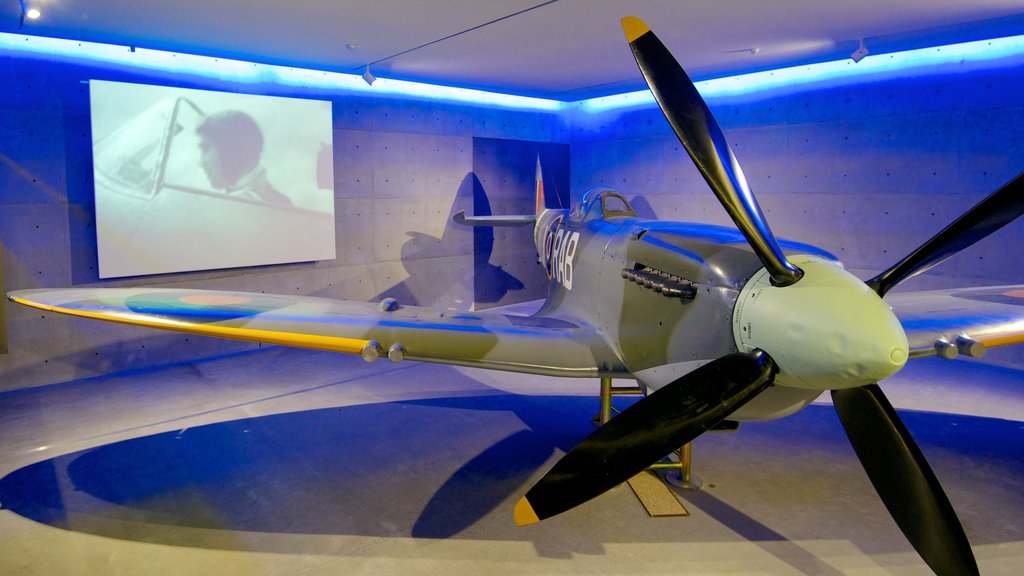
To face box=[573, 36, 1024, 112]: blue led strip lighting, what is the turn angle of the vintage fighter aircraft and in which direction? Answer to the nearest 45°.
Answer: approximately 90° to its left
